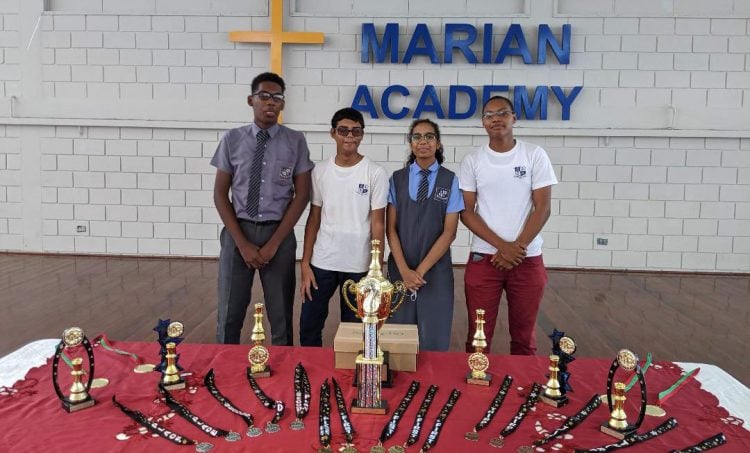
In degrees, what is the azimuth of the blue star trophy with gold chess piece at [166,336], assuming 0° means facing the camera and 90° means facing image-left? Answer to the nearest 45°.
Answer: approximately 0°

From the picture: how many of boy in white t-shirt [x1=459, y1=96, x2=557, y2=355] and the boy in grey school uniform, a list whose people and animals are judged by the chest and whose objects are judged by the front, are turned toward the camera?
2

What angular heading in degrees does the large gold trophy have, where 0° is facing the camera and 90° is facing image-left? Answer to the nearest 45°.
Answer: approximately 0°

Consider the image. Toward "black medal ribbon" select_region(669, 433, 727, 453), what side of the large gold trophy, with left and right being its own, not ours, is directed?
left
